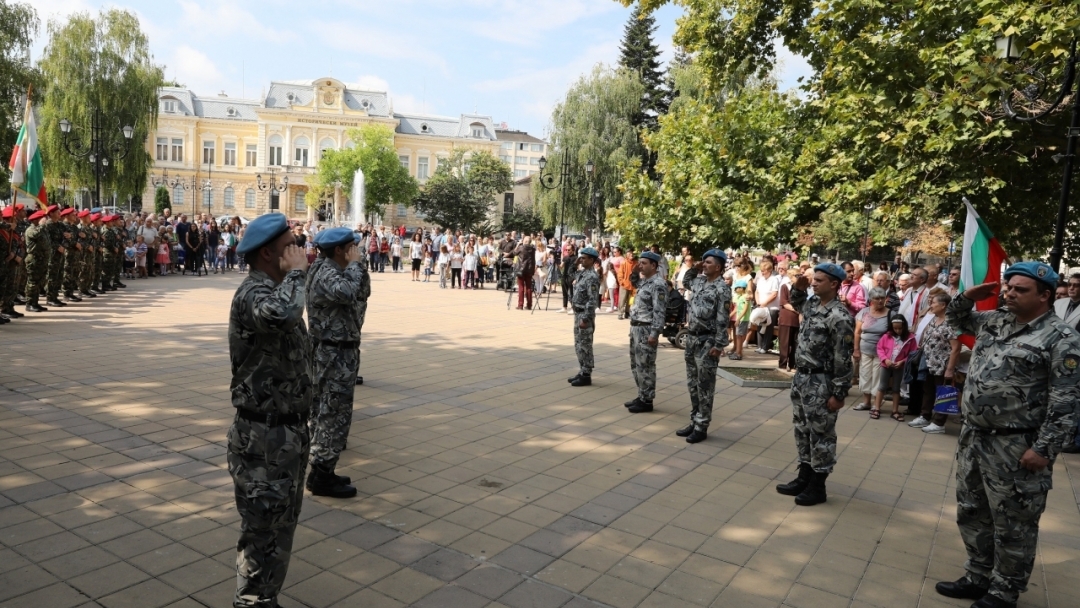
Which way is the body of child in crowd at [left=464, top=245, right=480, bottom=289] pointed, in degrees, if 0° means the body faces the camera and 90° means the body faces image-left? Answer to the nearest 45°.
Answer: approximately 0°

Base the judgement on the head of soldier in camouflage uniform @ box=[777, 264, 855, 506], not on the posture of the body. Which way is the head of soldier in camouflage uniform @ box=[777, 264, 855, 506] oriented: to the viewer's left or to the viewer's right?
to the viewer's left

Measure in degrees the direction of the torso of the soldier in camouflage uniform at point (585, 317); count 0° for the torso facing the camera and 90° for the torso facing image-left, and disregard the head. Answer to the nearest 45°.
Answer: approximately 90°

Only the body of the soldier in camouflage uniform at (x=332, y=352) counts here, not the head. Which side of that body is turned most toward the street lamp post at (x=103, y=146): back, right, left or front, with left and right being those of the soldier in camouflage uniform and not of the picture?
left

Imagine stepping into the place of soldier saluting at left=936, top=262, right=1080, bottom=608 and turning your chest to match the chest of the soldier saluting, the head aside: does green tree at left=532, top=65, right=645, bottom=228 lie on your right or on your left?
on your right

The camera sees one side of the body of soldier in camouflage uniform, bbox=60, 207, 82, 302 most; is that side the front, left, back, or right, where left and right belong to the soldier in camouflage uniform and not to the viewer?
right

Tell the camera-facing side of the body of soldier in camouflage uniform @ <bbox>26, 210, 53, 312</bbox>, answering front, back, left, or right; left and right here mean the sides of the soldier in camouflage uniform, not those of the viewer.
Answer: right
